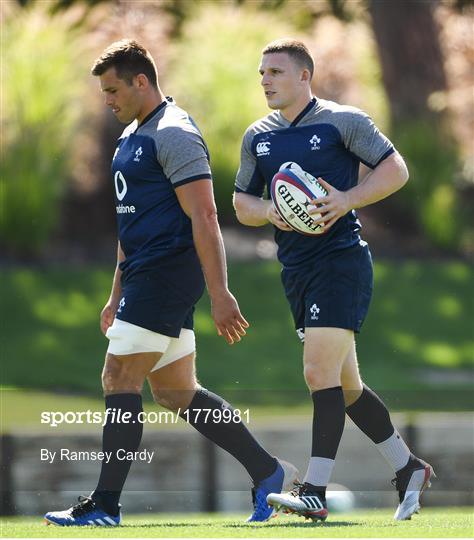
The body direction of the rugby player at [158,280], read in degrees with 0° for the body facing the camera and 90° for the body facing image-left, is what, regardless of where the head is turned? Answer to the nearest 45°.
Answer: approximately 90°

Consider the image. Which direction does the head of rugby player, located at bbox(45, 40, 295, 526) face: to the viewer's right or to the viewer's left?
to the viewer's left

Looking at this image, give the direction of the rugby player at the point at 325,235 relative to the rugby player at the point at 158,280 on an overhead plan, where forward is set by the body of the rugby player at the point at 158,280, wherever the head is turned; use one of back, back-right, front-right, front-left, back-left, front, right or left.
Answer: back

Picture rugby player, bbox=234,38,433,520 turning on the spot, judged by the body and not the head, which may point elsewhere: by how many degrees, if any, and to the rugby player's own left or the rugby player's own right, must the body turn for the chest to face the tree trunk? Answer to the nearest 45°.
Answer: approximately 135° to the rugby player's own right

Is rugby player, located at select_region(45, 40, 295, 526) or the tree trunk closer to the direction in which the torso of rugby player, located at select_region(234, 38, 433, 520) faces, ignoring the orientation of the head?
the rugby player

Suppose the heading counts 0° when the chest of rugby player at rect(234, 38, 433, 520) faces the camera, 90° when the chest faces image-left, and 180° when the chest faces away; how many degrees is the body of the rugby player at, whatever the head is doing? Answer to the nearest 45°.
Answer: approximately 45°
